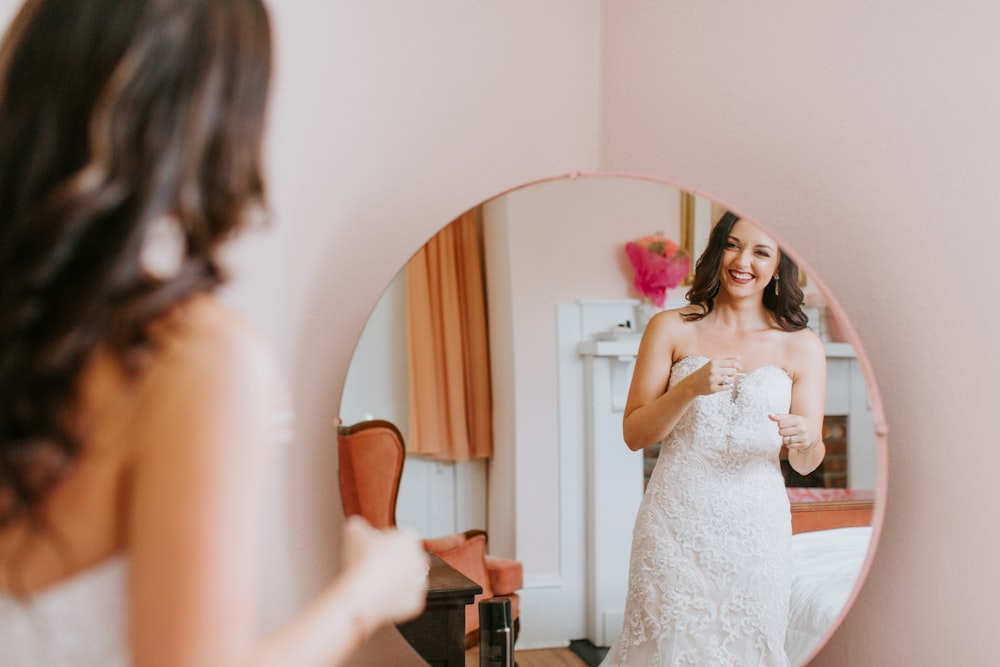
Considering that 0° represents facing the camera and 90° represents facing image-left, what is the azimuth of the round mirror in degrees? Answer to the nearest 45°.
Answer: approximately 0°
